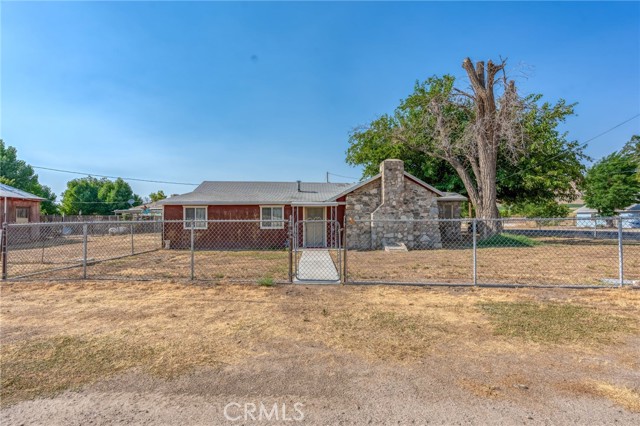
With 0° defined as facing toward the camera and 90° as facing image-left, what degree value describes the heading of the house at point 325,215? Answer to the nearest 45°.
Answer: approximately 0°

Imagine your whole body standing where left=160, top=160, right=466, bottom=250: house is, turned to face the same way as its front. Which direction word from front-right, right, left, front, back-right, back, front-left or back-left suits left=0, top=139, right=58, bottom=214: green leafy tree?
back-right

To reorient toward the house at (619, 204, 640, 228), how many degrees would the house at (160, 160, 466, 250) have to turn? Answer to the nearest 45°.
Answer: approximately 90° to its left

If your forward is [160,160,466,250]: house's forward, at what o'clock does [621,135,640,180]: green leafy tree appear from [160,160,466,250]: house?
The green leafy tree is roughly at 8 o'clock from the house.

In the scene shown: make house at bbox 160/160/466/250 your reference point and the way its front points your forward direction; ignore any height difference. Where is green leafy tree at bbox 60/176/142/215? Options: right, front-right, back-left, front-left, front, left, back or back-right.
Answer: back-right

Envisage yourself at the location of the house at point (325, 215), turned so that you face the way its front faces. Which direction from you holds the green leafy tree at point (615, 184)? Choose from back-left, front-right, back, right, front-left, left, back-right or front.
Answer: back-left

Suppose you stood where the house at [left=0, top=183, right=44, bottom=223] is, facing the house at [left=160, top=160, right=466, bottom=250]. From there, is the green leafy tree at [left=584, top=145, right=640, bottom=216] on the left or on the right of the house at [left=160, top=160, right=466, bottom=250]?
left

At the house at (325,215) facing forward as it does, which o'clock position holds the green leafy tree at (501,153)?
The green leafy tree is roughly at 8 o'clock from the house.

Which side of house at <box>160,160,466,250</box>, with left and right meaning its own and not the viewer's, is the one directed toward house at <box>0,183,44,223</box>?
right
